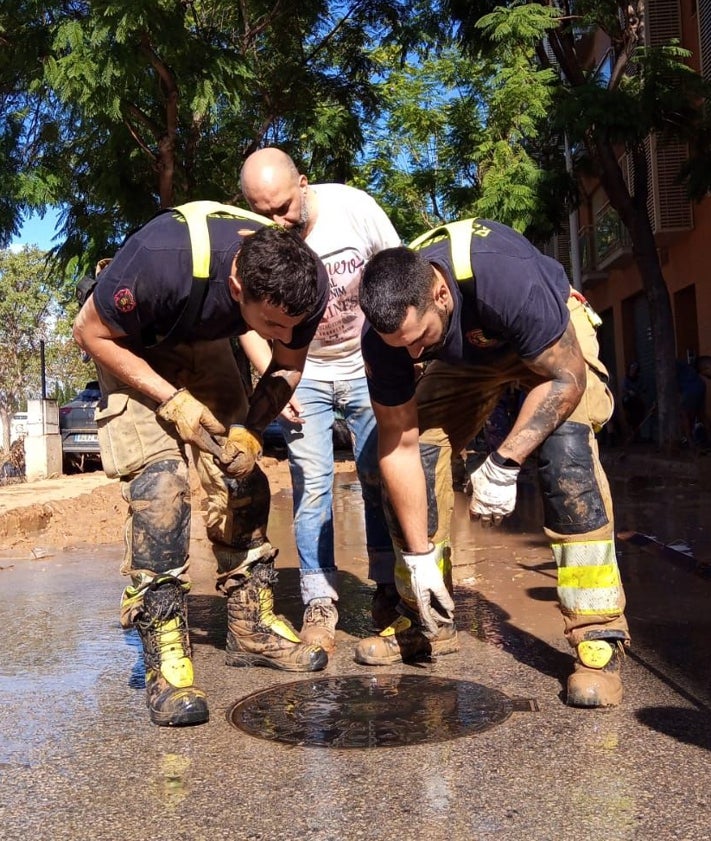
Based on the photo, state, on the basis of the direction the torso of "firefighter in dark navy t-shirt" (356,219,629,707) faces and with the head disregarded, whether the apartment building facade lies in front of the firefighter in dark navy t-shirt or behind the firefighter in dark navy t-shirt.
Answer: behind

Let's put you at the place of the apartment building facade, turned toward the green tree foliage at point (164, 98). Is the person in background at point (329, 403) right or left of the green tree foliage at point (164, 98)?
left

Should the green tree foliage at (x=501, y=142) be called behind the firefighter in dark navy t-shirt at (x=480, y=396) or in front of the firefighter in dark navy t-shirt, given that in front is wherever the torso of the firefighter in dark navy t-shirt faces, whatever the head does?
behind

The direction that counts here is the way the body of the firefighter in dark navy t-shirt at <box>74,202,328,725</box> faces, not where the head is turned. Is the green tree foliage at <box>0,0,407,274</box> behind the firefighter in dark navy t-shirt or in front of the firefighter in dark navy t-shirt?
behind

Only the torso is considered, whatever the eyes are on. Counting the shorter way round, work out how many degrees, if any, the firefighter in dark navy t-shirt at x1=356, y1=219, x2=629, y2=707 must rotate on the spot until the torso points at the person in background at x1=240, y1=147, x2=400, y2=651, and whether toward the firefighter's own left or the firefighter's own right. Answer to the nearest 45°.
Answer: approximately 90° to the firefighter's own right

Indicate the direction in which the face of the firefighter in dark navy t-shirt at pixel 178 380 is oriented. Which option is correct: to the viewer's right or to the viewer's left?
to the viewer's right

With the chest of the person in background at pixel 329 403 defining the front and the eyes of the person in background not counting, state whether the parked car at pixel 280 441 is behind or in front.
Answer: behind

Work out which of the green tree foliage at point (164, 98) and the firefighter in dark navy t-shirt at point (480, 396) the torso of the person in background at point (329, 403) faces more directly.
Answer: the firefighter in dark navy t-shirt

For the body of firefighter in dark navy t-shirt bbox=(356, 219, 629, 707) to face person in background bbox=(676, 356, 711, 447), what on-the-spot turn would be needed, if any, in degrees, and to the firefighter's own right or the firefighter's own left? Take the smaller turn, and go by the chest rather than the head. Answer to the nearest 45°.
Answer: approximately 135° to the firefighter's own right

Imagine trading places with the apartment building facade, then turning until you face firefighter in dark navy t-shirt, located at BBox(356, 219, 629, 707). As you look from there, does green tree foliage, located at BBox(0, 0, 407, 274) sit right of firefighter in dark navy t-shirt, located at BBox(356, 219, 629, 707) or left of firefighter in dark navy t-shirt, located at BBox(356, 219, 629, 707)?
right
